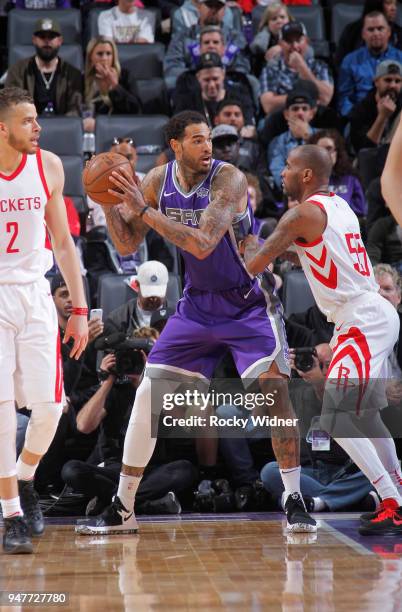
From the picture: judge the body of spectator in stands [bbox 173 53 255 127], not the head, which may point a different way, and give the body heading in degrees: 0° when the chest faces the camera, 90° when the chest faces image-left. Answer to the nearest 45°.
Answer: approximately 0°

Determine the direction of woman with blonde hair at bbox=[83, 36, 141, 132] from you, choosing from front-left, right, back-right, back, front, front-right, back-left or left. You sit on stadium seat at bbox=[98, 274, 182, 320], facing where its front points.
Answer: back

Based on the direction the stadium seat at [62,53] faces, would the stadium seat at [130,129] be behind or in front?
in front

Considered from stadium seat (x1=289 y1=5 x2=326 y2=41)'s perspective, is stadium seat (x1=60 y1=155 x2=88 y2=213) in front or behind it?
in front

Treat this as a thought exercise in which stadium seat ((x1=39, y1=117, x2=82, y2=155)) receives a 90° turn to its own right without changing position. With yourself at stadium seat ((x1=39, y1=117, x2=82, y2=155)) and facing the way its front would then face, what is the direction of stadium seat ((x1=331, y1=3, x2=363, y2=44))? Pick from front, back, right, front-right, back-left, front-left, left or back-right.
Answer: back-right

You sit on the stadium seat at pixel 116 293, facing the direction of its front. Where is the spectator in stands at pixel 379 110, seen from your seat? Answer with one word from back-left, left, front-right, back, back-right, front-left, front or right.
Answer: back-left

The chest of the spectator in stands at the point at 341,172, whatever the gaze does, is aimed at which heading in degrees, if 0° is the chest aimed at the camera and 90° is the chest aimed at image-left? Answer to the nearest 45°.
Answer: approximately 45°

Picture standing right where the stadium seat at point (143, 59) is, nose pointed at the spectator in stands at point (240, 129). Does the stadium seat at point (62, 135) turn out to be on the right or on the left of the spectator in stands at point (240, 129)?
right
